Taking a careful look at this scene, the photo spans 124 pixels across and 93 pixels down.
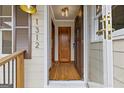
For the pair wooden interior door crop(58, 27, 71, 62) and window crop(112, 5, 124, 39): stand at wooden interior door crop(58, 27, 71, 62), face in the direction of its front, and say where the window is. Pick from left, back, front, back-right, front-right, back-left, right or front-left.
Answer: front

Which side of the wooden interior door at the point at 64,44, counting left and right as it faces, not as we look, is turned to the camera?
front

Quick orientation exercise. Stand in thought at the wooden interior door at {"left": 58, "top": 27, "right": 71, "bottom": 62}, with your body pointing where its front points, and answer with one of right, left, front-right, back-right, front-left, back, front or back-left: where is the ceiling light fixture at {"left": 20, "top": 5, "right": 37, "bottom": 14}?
front
